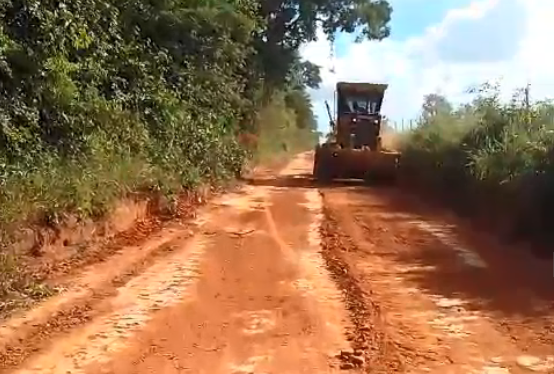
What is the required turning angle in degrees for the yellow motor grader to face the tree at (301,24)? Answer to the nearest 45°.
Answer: approximately 180°
